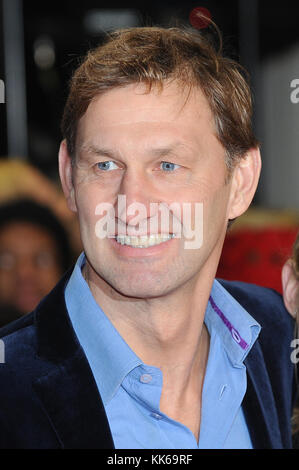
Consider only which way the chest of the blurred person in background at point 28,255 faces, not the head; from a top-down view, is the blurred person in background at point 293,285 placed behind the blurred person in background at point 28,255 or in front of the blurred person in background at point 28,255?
in front

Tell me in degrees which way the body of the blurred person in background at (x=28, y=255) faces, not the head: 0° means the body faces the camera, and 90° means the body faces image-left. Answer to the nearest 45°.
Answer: approximately 0°

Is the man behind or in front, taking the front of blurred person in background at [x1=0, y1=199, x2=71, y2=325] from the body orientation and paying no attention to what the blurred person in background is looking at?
in front
